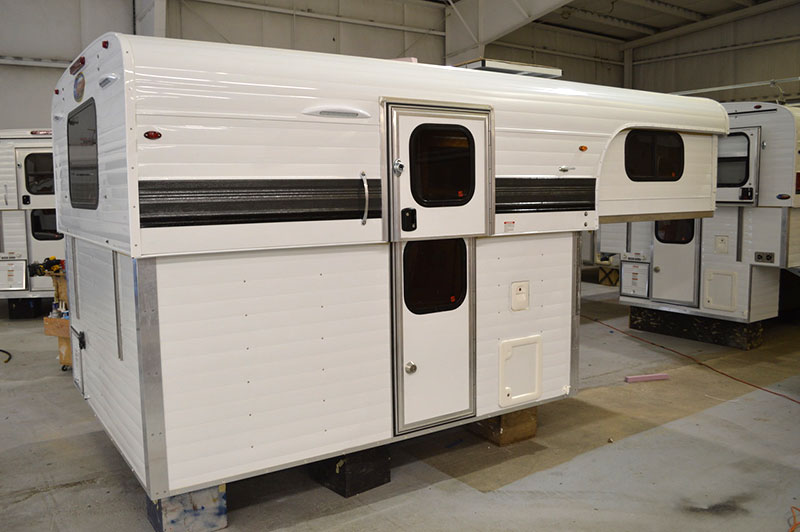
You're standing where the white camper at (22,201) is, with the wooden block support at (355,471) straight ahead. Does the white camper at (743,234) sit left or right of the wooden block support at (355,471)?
left

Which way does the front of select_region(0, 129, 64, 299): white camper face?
to the viewer's right

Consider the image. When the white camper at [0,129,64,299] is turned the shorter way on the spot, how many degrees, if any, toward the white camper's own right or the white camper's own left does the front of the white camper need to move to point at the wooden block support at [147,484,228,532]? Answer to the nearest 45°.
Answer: approximately 90° to the white camper's own right

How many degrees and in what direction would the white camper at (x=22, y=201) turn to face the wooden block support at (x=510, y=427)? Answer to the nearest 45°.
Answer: approximately 45° to its right

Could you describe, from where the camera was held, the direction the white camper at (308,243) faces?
facing away from the viewer and to the right of the viewer

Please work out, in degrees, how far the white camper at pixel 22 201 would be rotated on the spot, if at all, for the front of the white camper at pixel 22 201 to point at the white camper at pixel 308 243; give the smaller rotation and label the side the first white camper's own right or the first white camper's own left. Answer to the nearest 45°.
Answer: approximately 90° to the first white camper's own right

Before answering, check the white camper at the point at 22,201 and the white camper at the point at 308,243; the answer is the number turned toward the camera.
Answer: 0

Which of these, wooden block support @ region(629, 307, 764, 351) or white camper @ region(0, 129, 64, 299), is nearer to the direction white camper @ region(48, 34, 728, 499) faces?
the wooden block support

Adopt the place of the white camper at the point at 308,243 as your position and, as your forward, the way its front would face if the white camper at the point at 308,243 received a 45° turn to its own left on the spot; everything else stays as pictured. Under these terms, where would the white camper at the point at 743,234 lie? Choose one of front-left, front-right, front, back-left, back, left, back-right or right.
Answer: front-right
